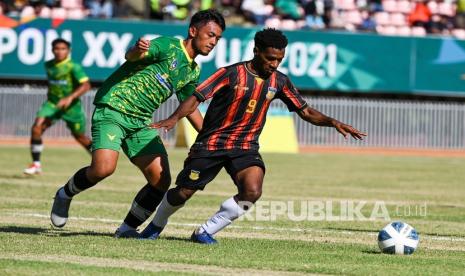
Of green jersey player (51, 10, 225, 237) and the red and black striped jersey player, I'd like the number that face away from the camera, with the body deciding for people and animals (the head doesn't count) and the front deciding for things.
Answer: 0

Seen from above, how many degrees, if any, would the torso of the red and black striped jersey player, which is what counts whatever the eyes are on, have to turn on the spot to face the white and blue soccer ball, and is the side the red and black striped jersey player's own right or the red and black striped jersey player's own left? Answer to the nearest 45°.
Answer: approximately 45° to the red and black striped jersey player's own left

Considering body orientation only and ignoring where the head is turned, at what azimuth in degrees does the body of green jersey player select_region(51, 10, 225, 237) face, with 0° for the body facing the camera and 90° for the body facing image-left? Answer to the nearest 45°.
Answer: approximately 315°

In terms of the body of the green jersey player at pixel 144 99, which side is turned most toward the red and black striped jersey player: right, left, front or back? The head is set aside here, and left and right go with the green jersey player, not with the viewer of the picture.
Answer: front

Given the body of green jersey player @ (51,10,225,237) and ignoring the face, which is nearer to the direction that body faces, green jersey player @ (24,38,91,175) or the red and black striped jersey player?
the red and black striped jersey player

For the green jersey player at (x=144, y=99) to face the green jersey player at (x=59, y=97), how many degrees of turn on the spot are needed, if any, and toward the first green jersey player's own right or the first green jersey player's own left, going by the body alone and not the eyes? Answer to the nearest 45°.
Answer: approximately 135° to the first green jersey player's own left

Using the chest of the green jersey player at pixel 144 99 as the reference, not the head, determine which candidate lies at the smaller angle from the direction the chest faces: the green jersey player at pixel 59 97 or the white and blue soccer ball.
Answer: the white and blue soccer ball

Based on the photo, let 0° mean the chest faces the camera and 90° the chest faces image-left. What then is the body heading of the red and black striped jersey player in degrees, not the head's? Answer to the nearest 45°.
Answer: approximately 315°

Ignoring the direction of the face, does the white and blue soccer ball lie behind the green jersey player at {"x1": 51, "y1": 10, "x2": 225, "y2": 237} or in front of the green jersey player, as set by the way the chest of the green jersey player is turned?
in front

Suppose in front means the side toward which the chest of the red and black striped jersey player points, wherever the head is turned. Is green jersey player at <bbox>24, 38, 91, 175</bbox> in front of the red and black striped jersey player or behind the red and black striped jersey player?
behind

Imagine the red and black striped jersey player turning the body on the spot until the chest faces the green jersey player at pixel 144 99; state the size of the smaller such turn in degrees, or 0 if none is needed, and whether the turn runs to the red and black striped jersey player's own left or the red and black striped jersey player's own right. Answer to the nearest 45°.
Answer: approximately 135° to the red and black striped jersey player's own right
